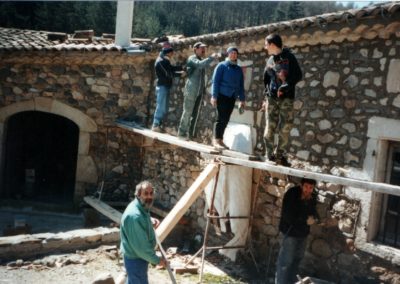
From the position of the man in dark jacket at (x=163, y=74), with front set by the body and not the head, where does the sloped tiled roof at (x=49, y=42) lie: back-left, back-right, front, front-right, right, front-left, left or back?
back-left

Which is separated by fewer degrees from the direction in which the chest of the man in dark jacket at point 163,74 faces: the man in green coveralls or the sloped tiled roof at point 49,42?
the man in green coveralls

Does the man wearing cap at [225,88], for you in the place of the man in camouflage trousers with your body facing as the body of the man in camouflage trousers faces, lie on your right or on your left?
on your right

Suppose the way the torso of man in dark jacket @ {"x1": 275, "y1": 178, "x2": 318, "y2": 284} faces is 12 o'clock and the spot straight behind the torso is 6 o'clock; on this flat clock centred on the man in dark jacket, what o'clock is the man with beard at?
The man with beard is roughly at 3 o'clock from the man in dark jacket.

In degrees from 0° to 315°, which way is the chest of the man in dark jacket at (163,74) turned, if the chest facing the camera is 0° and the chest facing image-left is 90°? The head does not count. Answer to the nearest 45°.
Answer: approximately 270°

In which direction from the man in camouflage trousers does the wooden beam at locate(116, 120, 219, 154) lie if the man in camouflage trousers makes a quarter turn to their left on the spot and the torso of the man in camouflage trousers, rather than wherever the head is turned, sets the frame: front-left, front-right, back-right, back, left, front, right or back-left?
back

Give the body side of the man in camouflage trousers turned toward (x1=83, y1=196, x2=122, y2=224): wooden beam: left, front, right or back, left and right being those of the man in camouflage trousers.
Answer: right

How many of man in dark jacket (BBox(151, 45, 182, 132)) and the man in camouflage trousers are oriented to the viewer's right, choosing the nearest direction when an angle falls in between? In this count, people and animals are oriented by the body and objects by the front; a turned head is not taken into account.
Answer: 1

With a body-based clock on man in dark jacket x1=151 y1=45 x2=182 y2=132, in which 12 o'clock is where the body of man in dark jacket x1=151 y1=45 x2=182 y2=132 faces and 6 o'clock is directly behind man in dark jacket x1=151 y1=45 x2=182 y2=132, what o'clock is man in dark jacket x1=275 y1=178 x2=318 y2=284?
man in dark jacket x1=275 y1=178 x2=318 y2=284 is roughly at 2 o'clock from man in dark jacket x1=151 y1=45 x2=182 y2=132.
